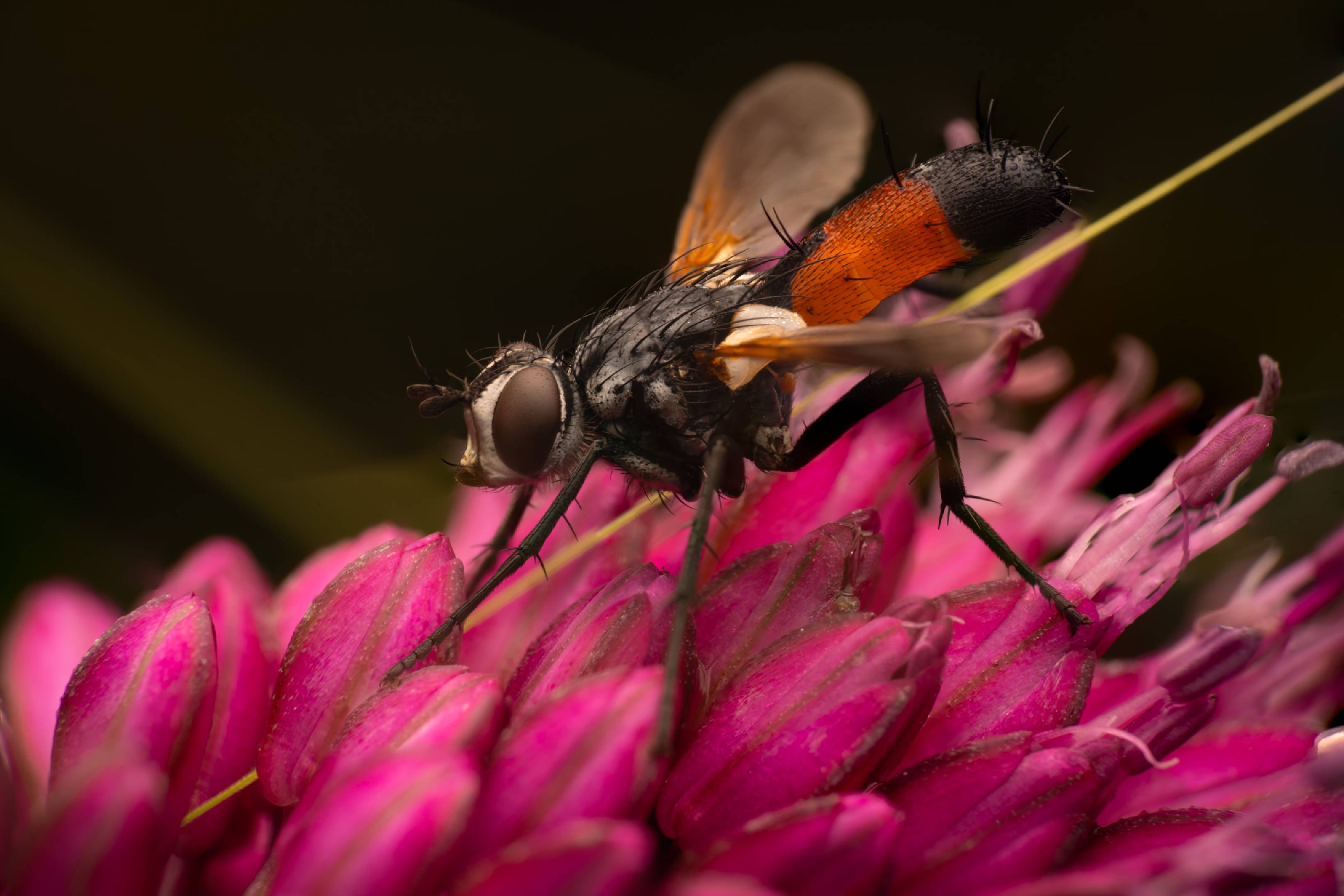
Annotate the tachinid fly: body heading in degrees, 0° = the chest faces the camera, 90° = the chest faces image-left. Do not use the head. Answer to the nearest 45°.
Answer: approximately 90°
